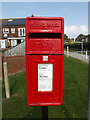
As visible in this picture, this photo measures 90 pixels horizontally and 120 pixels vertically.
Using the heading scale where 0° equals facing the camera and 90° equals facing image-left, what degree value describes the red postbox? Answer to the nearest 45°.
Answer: approximately 0°
